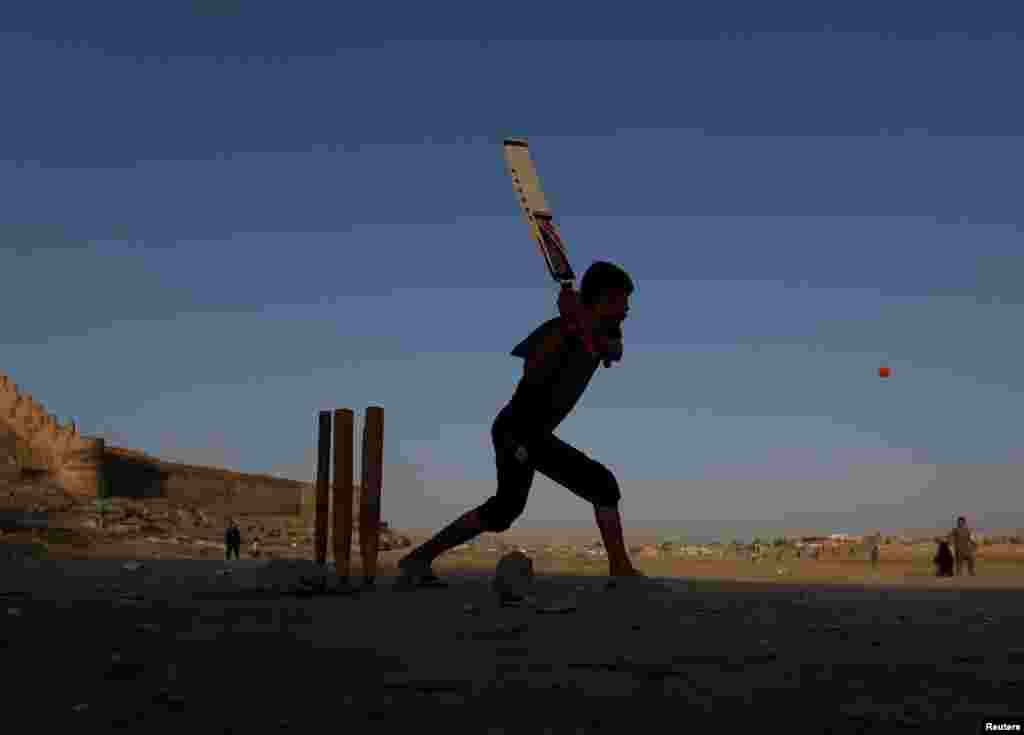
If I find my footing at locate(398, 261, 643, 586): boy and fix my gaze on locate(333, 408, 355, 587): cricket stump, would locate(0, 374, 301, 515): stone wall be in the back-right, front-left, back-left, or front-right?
front-right

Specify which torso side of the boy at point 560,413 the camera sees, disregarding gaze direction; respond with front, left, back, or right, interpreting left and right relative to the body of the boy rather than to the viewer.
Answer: right

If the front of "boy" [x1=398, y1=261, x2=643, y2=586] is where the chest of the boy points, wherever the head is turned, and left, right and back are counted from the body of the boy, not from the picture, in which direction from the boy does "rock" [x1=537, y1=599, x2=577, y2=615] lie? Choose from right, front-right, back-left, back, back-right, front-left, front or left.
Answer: right

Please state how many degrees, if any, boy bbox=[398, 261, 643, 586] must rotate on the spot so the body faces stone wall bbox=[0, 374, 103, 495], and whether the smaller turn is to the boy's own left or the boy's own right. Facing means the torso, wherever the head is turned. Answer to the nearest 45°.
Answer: approximately 135° to the boy's own left

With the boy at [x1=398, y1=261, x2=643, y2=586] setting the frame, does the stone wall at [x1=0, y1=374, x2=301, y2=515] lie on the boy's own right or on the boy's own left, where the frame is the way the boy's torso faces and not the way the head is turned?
on the boy's own left

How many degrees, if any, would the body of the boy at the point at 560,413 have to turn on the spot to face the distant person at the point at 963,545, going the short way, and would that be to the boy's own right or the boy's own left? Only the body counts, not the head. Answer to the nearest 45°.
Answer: approximately 45° to the boy's own left

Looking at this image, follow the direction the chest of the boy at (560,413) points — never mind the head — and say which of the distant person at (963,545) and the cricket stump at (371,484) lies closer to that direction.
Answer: the distant person

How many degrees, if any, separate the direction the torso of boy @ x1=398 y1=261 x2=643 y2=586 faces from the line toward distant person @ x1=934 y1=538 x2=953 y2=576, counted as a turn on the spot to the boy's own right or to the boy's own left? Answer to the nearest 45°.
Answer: approximately 45° to the boy's own left

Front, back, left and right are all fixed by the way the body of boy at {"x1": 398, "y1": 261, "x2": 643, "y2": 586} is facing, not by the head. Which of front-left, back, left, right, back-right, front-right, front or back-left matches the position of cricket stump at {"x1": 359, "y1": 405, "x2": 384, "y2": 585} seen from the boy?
back-left
